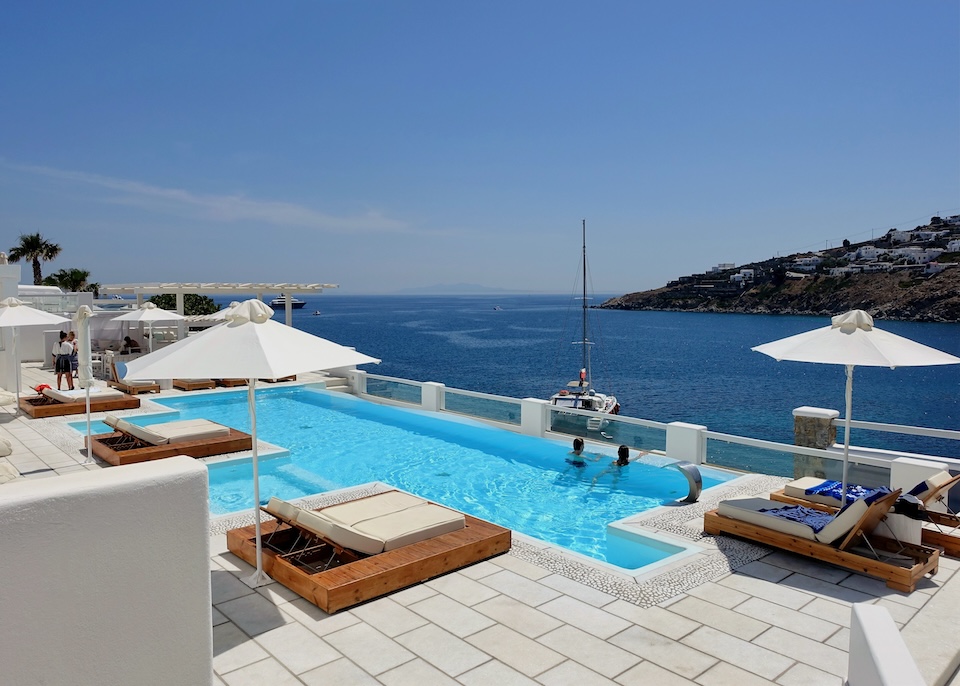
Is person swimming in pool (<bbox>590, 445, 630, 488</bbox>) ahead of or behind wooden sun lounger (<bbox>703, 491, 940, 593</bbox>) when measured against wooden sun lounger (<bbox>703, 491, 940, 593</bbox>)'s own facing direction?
ahead

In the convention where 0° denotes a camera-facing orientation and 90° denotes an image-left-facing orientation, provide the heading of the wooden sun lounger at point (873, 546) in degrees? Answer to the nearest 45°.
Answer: approximately 135°

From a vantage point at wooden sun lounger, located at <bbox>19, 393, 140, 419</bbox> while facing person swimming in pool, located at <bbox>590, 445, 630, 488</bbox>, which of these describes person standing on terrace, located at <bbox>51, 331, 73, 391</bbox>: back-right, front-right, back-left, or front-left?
back-left

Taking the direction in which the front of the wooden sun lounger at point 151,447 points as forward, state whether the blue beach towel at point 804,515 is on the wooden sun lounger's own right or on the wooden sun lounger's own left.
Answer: on the wooden sun lounger's own right

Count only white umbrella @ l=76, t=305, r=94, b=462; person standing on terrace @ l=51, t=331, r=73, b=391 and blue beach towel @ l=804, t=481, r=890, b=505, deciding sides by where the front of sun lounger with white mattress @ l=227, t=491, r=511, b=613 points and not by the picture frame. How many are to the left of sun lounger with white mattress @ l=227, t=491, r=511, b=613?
2

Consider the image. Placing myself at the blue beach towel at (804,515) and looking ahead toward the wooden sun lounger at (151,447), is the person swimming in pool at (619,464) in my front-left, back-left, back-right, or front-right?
front-right

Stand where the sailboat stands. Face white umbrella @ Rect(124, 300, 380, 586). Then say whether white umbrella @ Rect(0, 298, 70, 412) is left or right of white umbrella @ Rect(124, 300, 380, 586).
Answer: right

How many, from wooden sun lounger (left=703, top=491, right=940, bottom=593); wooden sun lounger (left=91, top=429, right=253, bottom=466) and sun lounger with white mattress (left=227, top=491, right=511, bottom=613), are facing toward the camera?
0

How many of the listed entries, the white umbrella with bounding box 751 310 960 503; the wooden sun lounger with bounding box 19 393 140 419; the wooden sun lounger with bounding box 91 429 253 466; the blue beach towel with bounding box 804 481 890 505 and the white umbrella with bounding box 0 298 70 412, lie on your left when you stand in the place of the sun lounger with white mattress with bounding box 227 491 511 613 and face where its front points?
3

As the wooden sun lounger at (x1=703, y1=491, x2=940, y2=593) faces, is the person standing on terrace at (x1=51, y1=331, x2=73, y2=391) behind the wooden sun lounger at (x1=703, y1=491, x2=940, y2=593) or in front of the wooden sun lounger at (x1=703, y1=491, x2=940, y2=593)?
in front

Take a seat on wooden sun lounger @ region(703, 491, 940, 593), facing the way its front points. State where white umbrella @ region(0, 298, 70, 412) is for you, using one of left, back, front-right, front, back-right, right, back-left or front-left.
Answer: front-left

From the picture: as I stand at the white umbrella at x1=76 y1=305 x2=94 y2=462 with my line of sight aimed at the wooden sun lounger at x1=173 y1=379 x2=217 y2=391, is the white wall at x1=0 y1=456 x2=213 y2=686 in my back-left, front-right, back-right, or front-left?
back-right

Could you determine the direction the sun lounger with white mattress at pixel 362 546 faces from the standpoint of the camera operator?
facing away from the viewer and to the right of the viewer

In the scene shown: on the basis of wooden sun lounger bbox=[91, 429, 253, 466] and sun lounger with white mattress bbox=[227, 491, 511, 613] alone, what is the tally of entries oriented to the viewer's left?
0

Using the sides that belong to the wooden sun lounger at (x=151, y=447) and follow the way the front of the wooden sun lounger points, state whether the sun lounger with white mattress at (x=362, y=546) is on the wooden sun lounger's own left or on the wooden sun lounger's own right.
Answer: on the wooden sun lounger's own right
